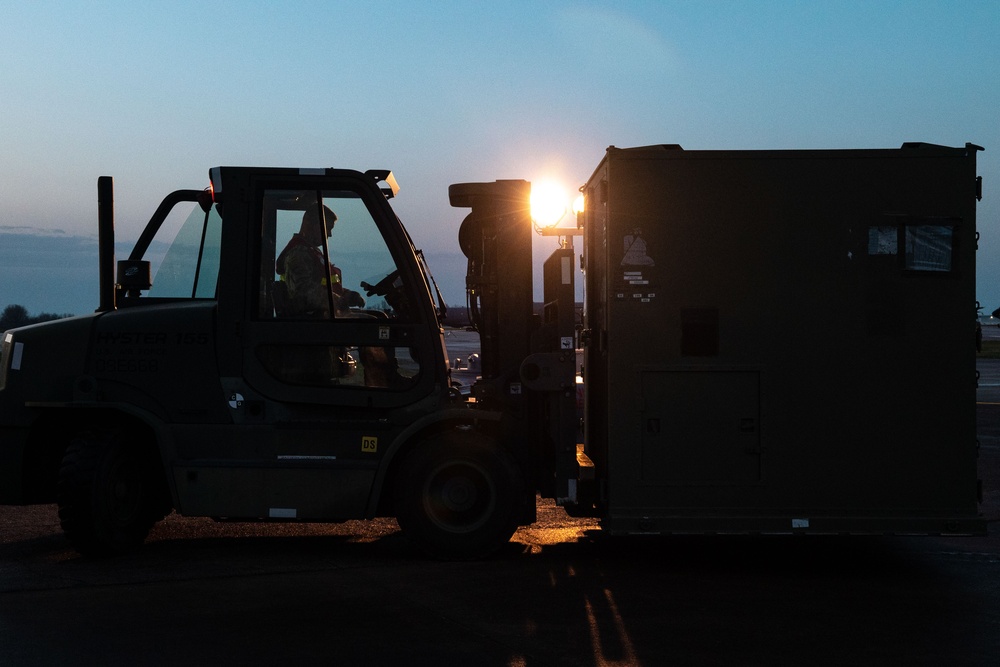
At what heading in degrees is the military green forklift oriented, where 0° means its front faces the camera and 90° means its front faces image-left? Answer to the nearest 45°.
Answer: approximately 270°

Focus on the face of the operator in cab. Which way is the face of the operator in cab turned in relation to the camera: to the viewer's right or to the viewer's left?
to the viewer's right
